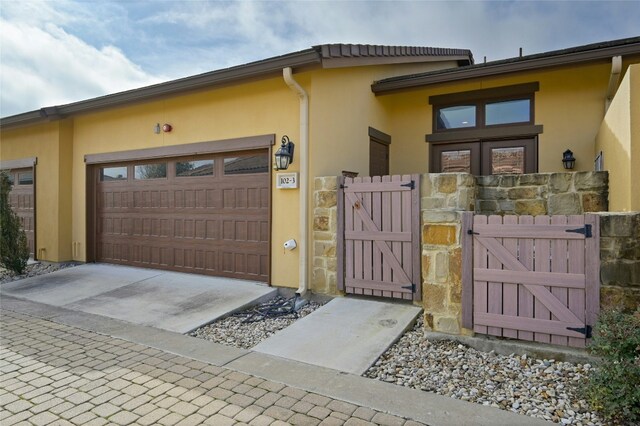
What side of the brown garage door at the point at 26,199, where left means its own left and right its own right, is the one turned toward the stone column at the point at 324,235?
left

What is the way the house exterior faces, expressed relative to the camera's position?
facing the viewer and to the left of the viewer

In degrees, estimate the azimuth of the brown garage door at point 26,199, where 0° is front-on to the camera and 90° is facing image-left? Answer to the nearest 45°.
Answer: approximately 45°

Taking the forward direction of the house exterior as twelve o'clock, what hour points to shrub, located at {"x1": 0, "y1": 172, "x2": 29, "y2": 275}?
The shrub is roughly at 2 o'clock from the house exterior.

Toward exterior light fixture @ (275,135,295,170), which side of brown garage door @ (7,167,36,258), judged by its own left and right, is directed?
left

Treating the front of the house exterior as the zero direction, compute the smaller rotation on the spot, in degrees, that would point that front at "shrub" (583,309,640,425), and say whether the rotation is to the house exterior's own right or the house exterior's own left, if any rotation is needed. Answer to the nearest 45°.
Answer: approximately 90° to the house exterior's own left

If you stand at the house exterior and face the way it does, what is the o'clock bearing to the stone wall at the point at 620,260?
The stone wall is roughly at 9 o'clock from the house exterior.

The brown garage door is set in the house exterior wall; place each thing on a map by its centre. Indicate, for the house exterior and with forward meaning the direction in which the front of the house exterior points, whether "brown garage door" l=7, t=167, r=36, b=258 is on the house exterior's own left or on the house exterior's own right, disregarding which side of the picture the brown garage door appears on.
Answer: on the house exterior's own right

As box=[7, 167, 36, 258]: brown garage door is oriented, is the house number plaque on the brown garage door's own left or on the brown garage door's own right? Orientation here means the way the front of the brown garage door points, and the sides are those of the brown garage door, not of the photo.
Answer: on the brown garage door's own left

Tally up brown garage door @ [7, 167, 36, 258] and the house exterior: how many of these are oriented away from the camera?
0
